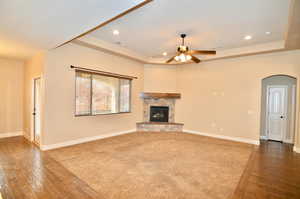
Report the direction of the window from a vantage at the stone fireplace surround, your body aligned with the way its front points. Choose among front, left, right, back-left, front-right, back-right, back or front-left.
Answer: front-right

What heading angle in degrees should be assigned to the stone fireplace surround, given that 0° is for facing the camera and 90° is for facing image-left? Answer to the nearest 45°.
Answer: approximately 0°

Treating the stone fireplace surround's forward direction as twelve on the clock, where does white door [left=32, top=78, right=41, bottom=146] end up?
The white door is roughly at 2 o'clock from the stone fireplace surround.

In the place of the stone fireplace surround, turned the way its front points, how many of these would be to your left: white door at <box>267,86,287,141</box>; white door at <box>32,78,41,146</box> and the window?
1

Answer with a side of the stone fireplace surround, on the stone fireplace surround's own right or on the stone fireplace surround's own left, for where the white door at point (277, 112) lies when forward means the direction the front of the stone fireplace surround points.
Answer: on the stone fireplace surround's own left
